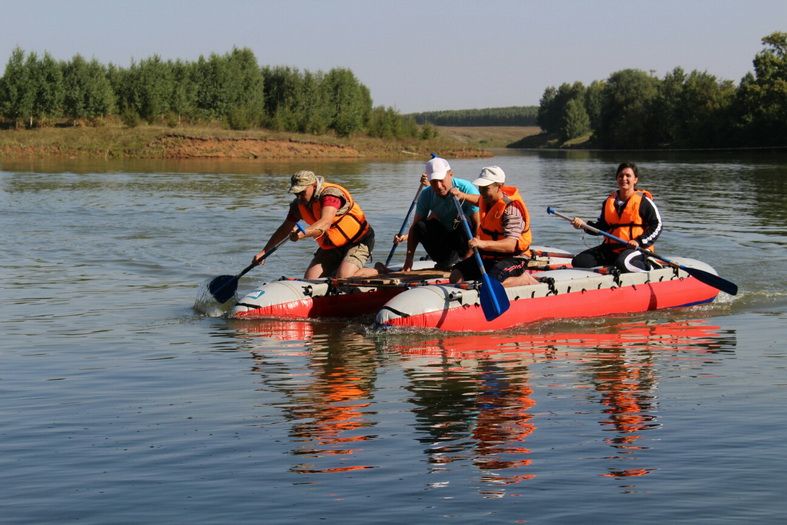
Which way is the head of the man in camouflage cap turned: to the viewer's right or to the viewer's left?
to the viewer's left

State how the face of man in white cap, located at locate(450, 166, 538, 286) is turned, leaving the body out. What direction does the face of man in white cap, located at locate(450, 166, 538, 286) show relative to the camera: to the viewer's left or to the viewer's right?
to the viewer's left

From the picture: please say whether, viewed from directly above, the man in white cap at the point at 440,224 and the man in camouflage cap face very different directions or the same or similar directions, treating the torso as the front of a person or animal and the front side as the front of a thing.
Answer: same or similar directions

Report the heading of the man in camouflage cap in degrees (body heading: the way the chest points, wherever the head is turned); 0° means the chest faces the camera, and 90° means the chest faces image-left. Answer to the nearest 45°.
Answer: approximately 45°

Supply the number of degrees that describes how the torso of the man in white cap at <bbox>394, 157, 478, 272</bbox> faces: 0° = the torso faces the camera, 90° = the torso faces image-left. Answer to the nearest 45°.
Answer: approximately 45°

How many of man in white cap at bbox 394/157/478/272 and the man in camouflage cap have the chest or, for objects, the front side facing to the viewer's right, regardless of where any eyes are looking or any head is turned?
0

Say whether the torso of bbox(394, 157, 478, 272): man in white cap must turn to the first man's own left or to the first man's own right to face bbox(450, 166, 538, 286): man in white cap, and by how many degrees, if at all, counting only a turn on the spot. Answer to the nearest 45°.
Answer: approximately 90° to the first man's own left

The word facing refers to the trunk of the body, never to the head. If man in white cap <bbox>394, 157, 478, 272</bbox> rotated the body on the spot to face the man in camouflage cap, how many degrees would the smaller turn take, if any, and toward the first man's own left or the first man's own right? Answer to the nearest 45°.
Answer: approximately 45° to the first man's own right
